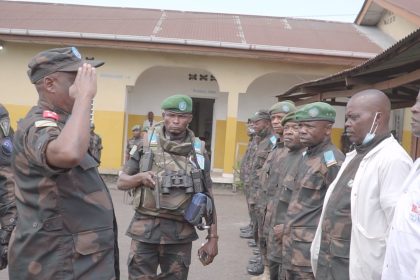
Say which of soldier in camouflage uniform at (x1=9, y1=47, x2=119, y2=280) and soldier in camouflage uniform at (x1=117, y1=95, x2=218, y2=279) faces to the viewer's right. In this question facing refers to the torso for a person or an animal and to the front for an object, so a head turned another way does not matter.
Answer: soldier in camouflage uniform at (x1=9, y1=47, x2=119, y2=280)

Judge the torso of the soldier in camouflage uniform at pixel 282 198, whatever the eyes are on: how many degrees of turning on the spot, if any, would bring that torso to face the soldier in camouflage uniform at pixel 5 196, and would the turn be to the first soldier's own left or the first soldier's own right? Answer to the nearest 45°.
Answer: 0° — they already face them

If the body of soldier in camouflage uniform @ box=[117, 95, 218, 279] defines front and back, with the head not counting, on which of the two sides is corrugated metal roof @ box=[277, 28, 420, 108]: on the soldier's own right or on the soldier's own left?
on the soldier's own left

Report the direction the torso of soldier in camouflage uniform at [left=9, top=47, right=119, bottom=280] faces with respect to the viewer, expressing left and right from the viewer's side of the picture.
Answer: facing to the right of the viewer

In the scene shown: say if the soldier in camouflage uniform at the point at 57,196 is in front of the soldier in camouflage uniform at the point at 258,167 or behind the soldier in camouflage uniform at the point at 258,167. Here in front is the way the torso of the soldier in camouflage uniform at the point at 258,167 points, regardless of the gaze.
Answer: in front

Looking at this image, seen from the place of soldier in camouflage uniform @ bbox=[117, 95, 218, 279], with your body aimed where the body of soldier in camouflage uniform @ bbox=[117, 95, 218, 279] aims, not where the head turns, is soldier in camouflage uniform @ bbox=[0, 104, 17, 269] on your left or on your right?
on your right

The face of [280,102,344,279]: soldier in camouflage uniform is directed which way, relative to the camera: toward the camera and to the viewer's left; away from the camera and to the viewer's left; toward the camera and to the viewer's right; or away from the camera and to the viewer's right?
toward the camera and to the viewer's left

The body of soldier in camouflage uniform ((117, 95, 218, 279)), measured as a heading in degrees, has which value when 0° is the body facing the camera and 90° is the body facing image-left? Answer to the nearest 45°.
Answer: approximately 0°

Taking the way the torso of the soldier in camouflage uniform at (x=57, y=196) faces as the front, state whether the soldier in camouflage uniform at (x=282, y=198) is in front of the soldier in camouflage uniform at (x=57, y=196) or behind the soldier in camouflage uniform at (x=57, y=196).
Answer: in front

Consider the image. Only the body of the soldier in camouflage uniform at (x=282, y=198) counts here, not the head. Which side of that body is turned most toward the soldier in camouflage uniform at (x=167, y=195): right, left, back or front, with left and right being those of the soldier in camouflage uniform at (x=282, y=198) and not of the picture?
front
